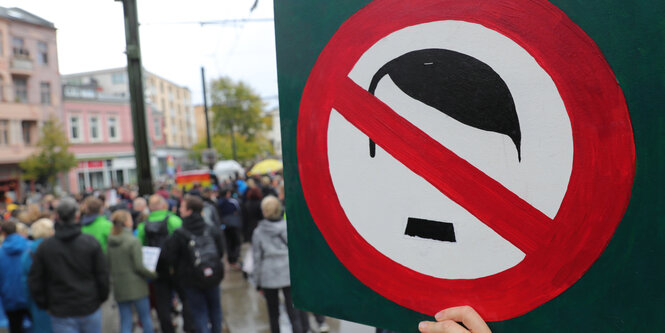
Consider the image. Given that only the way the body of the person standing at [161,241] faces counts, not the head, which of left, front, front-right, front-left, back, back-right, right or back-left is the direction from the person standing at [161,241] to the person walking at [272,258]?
back-right

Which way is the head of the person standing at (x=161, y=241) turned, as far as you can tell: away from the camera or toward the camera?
away from the camera

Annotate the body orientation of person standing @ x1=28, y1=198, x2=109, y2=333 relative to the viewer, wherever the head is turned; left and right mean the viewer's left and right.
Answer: facing away from the viewer

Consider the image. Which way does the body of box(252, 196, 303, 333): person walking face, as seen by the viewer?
away from the camera

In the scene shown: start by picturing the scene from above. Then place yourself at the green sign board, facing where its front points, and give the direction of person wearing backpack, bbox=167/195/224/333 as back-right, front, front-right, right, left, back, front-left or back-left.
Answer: back-right

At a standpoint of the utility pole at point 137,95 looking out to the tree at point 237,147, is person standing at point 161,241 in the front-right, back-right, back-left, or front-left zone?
back-right

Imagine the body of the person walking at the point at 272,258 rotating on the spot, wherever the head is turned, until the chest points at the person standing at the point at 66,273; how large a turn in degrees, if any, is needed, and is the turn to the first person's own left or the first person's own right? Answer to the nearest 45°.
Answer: approximately 90° to the first person's own left

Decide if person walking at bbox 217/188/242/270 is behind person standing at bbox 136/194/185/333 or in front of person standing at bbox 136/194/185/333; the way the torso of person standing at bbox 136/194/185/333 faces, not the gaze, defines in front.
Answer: in front

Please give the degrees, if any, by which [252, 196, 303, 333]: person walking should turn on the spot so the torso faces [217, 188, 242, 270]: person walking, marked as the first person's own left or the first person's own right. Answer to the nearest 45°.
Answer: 0° — they already face them

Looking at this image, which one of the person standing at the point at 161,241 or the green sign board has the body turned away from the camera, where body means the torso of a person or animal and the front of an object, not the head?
the person standing

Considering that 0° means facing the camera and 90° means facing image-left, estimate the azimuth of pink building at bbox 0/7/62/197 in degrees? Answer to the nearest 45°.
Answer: approximately 315°

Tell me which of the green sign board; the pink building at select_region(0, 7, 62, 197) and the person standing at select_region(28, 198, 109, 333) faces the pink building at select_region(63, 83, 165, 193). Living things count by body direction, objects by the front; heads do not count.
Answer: the person standing

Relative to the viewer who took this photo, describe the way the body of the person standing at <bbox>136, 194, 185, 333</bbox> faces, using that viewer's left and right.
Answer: facing away from the viewer

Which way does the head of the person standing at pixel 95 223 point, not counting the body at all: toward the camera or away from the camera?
away from the camera

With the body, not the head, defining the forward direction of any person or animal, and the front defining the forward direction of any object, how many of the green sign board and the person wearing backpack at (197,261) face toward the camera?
1

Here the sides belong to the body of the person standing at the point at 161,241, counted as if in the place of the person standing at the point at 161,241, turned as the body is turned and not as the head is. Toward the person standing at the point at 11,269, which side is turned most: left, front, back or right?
left

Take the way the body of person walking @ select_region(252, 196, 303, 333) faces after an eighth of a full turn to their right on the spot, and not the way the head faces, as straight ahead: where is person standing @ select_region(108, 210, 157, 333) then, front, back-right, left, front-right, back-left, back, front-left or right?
back-left

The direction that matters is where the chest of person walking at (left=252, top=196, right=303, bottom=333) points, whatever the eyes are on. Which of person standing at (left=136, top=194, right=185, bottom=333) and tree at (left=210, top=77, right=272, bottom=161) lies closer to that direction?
the tree

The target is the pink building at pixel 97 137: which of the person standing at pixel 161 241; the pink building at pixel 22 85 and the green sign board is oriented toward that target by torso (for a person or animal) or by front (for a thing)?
the person standing
